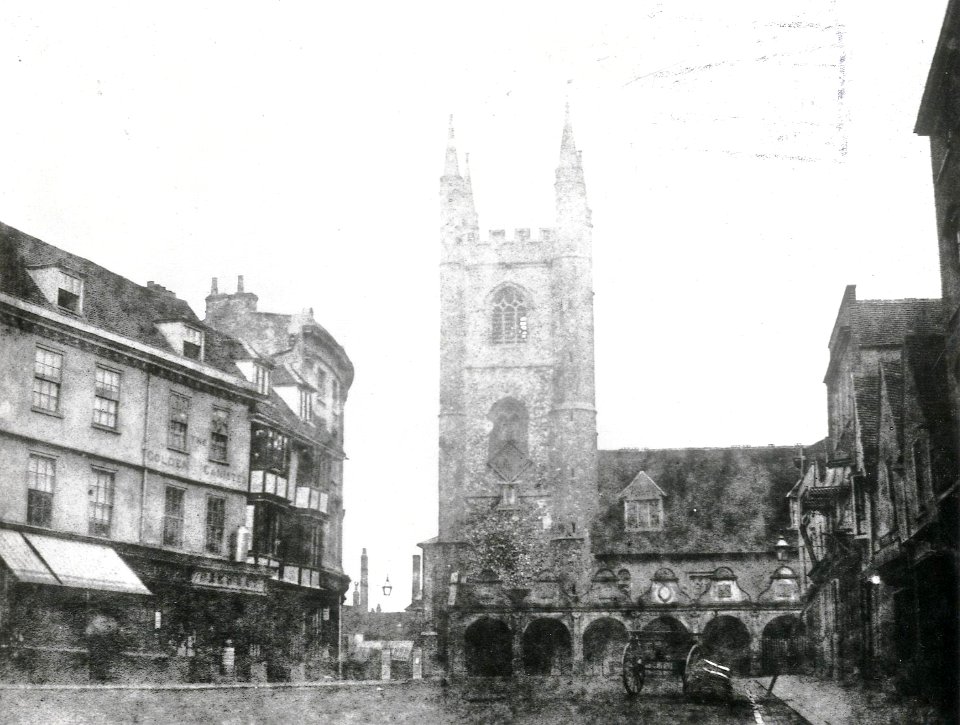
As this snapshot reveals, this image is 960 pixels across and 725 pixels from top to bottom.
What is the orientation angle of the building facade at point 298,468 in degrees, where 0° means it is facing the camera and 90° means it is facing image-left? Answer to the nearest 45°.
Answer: approximately 315°

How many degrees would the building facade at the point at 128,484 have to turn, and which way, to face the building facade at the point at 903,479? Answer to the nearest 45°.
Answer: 0° — it already faces it

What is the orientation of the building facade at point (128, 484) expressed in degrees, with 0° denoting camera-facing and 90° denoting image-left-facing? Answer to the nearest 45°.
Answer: approximately 315°
